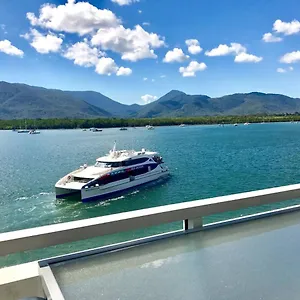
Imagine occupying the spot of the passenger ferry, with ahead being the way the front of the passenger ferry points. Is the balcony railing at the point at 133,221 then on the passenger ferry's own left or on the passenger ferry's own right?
on the passenger ferry's own left

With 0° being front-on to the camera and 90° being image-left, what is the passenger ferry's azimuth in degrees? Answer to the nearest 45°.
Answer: approximately 45°
